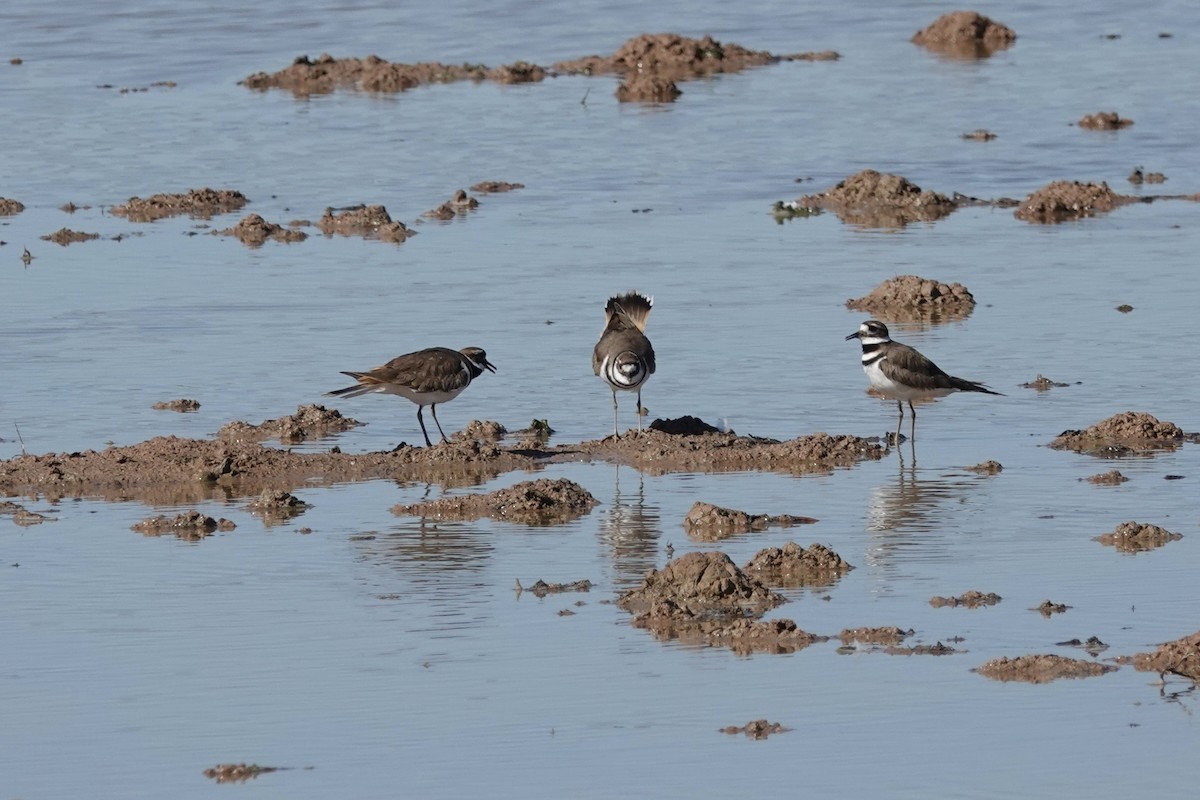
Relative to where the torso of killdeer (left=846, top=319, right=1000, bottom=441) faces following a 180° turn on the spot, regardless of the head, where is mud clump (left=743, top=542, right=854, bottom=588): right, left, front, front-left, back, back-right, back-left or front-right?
right

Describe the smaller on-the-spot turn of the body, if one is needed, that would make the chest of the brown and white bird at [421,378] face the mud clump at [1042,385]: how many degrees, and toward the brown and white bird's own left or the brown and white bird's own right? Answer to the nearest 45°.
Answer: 0° — it already faces it

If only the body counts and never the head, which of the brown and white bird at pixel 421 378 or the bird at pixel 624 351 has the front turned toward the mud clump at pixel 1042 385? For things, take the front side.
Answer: the brown and white bird

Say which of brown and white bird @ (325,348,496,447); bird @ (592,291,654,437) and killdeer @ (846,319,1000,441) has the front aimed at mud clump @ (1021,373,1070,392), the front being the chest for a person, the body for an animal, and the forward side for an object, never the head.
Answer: the brown and white bird

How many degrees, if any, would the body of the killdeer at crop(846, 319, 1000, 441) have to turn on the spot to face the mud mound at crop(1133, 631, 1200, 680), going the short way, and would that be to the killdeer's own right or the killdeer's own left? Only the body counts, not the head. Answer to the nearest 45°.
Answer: approximately 90° to the killdeer's own left

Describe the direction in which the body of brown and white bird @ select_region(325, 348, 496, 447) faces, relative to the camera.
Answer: to the viewer's right

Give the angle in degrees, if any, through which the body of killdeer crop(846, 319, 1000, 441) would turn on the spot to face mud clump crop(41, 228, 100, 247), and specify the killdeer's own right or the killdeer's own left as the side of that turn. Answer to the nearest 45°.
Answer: approximately 45° to the killdeer's own right

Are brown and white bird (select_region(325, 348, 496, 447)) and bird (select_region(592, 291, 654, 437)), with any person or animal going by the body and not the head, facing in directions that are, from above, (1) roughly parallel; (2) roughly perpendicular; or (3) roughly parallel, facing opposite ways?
roughly perpendicular

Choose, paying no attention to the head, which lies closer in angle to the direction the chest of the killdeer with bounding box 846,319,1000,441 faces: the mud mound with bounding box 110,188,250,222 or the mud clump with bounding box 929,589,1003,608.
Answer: the mud mound

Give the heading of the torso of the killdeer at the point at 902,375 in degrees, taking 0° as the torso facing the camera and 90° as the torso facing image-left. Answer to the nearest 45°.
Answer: approximately 90°

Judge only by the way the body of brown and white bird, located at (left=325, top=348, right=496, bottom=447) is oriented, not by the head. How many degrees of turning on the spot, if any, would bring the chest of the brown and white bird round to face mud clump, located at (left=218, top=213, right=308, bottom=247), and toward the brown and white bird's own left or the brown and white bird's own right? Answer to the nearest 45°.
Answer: approximately 90° to the brown and white bird's own left

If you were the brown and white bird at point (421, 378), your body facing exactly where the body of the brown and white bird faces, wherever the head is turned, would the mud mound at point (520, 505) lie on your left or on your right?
on your right

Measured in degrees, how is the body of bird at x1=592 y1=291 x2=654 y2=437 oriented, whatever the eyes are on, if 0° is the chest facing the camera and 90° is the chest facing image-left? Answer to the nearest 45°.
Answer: approximately 0°
